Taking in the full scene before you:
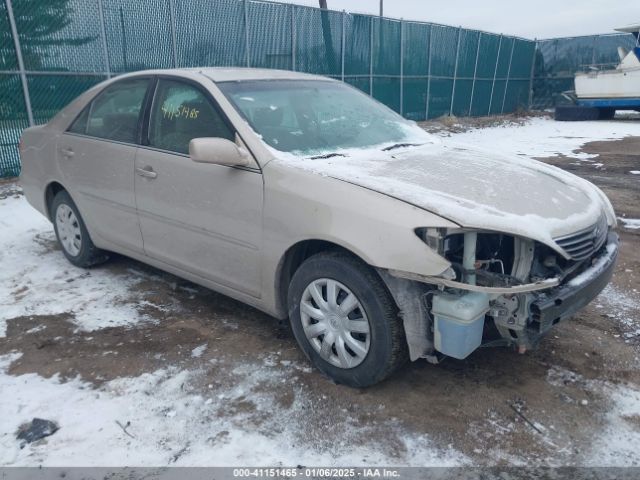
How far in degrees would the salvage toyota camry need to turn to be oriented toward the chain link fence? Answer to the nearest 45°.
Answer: approximately 90° to its left

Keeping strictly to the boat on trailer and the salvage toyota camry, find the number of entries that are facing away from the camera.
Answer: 0

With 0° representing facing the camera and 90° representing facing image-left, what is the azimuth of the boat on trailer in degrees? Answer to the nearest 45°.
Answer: approximately 270°

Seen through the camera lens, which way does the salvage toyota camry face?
facing the viewer and to the right of the viewer

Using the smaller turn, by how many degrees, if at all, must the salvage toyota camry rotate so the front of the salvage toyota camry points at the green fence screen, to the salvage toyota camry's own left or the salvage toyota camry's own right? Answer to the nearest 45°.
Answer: approximately 135° to the salvage toyota camry's own left

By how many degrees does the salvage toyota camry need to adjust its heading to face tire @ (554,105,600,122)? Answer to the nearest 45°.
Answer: approximately 90° to its left

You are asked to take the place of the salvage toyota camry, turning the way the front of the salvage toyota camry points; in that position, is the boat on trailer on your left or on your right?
on your left

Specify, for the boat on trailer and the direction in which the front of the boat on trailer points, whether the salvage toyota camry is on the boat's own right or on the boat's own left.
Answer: on the boat's own right
